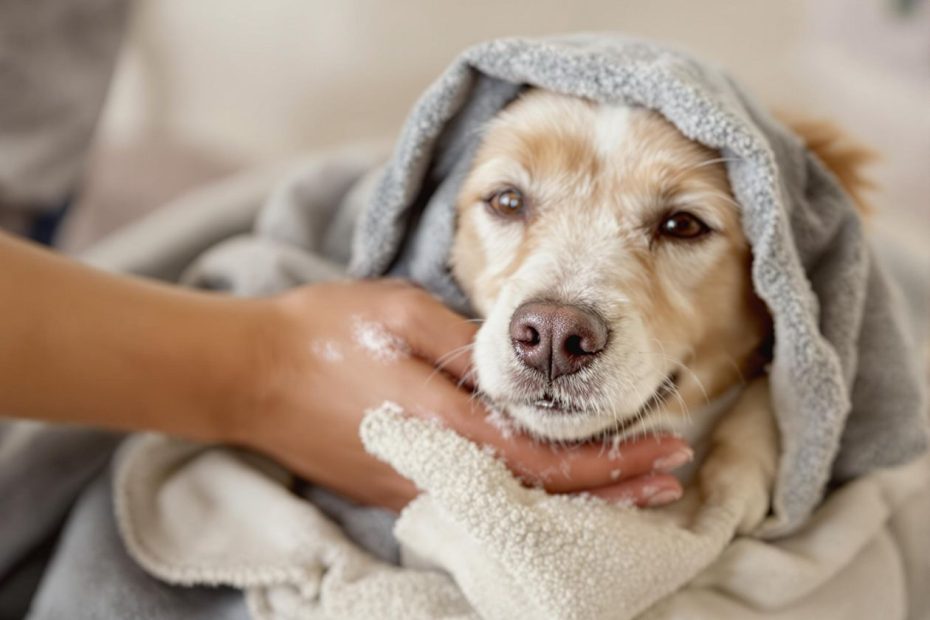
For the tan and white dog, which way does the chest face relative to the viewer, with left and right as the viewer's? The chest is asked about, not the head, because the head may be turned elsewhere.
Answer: facing the viewer and to the left of the viewer
